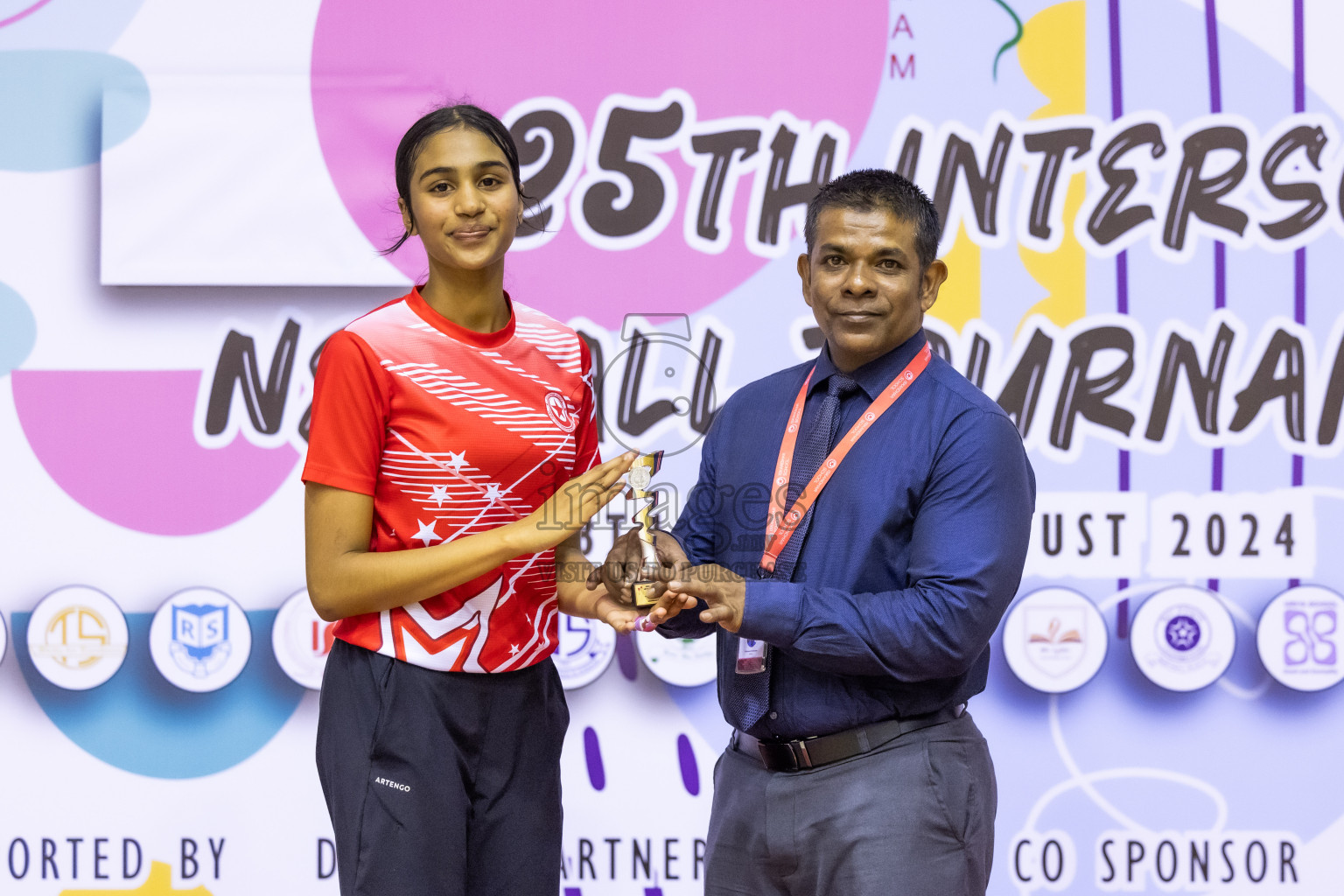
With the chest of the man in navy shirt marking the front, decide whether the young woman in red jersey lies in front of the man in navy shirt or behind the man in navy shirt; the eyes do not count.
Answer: in front

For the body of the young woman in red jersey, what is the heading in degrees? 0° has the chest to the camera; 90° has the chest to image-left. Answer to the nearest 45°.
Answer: approximately 315°

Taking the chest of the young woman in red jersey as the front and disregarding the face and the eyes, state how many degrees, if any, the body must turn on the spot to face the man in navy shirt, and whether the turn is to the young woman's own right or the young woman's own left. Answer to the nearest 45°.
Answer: approximately 45° to the young woman's own left

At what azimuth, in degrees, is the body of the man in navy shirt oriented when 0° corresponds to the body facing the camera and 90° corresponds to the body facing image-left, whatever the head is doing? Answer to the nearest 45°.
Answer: approximately 45°
